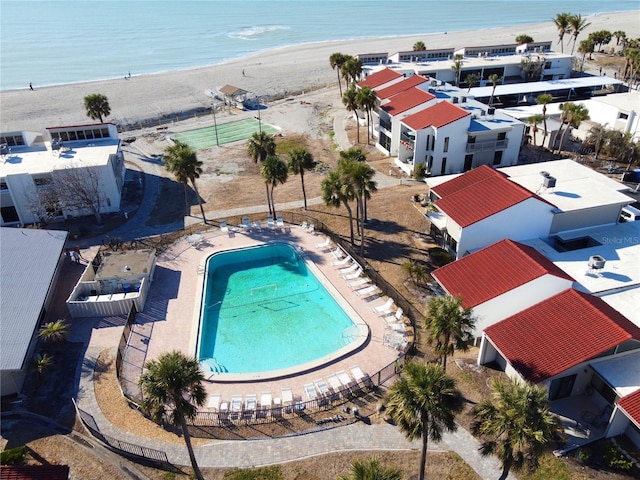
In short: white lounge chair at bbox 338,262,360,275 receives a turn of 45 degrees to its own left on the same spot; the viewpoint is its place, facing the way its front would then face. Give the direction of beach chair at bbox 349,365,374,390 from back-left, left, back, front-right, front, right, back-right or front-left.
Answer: front

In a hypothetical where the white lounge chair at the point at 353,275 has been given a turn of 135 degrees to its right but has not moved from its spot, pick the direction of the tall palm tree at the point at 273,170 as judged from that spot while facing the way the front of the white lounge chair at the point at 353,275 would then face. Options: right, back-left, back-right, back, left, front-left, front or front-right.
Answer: front-left

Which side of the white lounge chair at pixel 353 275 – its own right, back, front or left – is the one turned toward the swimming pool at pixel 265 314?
front

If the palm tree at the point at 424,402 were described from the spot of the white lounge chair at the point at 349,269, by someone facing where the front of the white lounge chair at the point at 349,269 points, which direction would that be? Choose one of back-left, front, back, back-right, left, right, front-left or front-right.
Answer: front-left

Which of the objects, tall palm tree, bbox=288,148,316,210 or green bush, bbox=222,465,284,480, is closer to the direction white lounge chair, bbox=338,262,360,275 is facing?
the green bush

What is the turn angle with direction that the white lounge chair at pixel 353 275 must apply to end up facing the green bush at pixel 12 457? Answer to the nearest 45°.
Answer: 0° — it already faces it

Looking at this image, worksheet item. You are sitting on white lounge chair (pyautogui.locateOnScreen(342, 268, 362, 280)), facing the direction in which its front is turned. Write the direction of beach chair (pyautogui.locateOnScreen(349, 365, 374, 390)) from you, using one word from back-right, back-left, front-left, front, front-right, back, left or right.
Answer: front-left

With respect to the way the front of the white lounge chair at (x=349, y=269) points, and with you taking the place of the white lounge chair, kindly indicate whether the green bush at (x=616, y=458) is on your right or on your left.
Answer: on your left

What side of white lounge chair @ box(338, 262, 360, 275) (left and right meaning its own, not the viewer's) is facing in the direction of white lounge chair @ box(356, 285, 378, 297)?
left

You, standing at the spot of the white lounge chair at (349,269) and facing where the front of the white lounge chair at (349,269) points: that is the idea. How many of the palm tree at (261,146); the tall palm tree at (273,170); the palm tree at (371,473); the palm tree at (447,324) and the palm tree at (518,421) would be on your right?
2

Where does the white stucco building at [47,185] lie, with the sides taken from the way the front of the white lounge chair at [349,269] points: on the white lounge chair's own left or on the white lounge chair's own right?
on the white lounge chair's own right

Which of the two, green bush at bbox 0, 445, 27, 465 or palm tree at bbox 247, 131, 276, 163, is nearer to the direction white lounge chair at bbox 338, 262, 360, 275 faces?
the green bush

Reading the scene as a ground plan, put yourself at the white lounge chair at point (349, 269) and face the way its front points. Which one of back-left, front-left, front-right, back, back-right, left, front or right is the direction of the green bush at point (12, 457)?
front

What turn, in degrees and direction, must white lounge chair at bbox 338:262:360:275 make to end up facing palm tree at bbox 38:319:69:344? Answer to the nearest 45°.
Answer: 0° — it already faces it

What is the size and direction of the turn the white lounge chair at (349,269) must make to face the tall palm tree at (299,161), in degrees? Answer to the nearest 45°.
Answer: approximately 90° to its right

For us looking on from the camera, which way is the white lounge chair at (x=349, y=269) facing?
facing the viewer and to the left of the viewer
